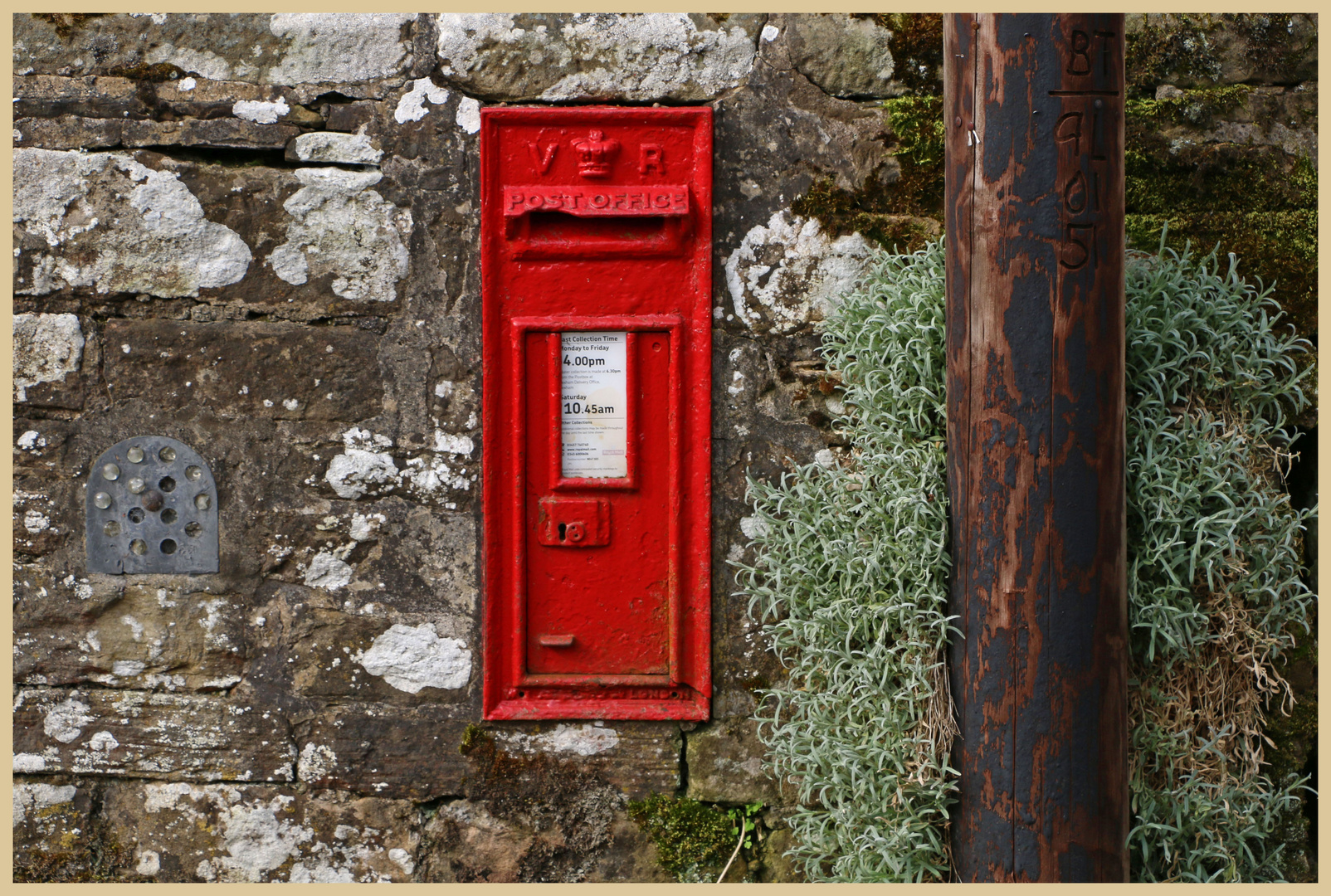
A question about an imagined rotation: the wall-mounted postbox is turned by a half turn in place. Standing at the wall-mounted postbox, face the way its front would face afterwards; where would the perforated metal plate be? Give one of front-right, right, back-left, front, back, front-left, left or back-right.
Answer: left

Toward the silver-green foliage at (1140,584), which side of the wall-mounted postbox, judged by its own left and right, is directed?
left

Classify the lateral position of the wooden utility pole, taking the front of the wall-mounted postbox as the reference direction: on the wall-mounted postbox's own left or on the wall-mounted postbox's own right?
on the wall-mounted postbox's own left

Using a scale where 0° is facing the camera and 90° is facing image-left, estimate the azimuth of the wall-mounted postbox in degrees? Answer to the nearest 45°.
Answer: approximately 0°

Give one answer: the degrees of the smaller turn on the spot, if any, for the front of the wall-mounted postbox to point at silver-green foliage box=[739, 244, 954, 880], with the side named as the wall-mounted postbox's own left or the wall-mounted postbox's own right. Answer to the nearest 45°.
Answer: approximately 45° to the wall-mounted postbox's own left
